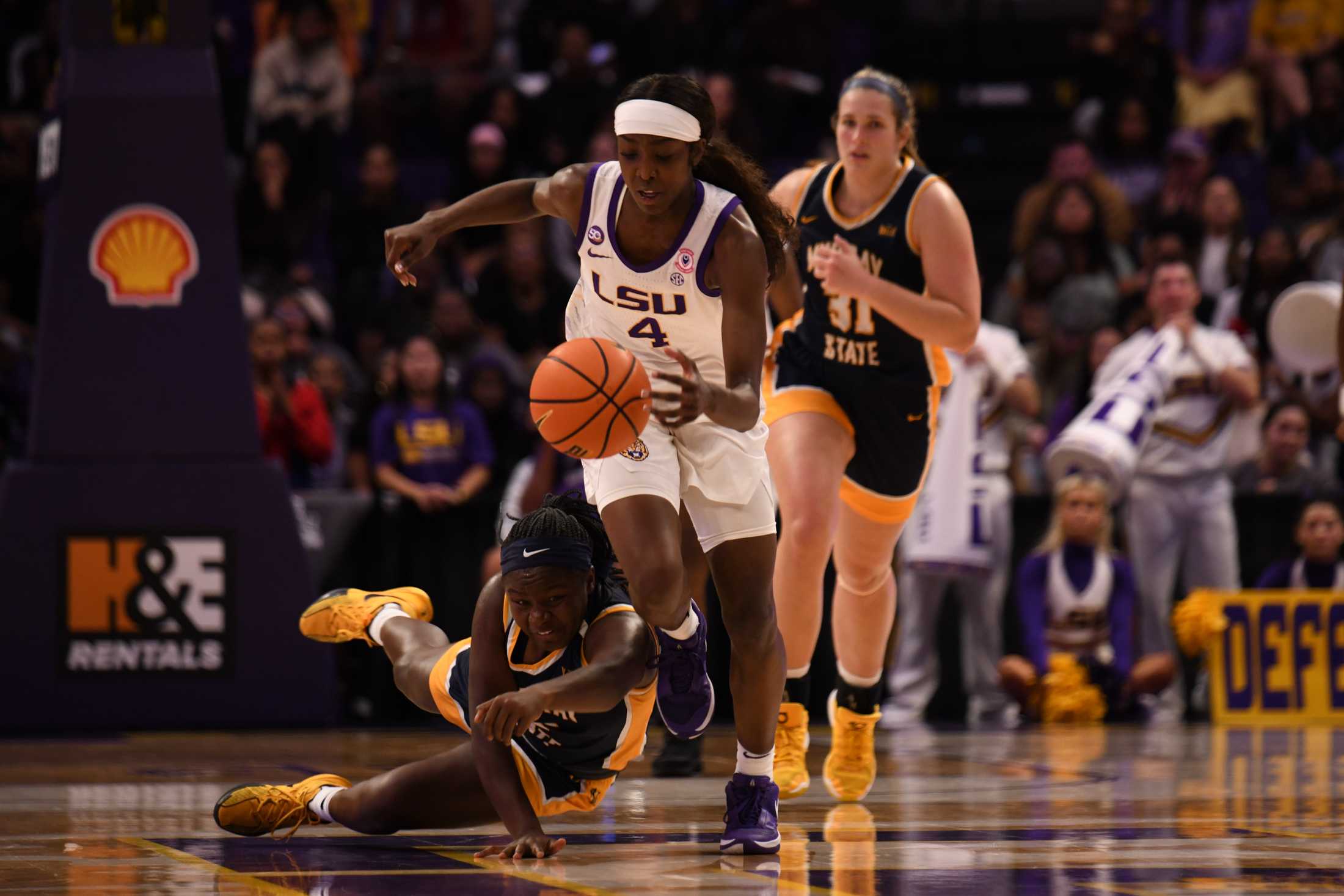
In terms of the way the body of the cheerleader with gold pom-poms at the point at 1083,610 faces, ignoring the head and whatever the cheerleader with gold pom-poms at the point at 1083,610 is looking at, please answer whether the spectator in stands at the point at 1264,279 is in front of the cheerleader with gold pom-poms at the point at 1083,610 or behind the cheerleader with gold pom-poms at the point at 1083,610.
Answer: behind

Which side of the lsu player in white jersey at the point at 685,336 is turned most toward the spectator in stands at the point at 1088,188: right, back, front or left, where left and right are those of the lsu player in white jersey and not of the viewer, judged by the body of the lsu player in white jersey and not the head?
back

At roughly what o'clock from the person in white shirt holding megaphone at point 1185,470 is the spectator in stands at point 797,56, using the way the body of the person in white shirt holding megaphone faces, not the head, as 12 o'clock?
The spectator in stands is roughly at 5 o'clock from the person in white shirt holding megaphone.

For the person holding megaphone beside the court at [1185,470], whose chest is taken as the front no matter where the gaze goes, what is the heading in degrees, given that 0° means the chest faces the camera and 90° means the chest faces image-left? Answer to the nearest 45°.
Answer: approximately 0°

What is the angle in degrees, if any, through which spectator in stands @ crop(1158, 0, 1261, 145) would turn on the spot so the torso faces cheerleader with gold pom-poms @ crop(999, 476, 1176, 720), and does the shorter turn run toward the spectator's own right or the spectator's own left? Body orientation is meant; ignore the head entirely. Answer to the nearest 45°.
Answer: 0° — they already face them

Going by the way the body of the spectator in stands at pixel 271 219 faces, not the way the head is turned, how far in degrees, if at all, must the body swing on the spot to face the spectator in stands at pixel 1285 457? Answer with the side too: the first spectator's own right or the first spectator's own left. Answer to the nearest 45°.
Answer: approximately 45° to the first spectator's own left

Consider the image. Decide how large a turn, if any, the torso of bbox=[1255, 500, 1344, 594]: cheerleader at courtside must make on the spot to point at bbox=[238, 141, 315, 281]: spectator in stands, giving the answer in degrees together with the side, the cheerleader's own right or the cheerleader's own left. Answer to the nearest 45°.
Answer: approximately 90° to the cheerleader's own right

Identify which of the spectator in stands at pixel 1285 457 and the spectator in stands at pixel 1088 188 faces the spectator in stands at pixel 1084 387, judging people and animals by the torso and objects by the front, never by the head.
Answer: the spectator in stands at pixel 1088 188

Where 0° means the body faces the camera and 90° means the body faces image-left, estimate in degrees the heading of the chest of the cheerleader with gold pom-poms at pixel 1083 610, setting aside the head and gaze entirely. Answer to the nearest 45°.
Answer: approximately 0°

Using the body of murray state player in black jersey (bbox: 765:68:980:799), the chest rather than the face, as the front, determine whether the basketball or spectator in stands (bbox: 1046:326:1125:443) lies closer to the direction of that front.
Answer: the basketball

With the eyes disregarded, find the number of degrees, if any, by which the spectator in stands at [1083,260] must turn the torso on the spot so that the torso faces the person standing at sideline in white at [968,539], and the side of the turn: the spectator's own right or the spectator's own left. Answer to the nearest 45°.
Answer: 0° — they already face them

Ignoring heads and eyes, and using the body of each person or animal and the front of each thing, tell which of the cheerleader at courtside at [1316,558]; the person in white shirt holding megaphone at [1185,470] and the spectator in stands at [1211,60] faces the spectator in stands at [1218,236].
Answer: the spectator in stands at [1211,60]

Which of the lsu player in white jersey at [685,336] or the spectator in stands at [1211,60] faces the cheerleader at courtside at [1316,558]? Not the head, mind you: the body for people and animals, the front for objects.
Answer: the spectator in stands at [1211,60]
